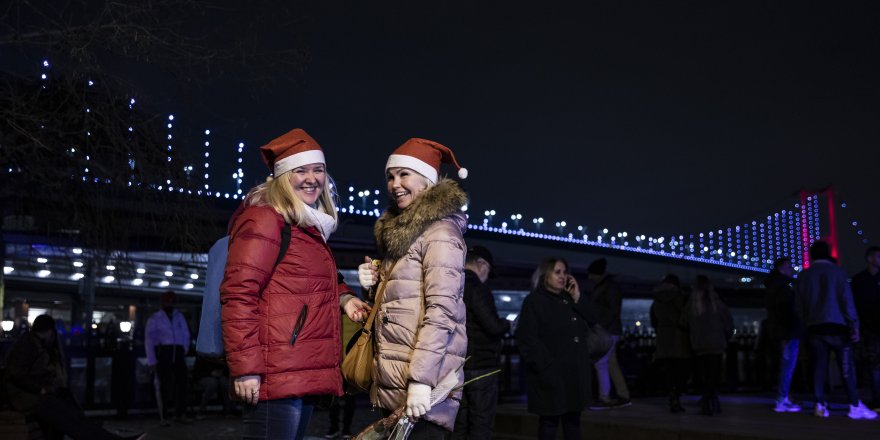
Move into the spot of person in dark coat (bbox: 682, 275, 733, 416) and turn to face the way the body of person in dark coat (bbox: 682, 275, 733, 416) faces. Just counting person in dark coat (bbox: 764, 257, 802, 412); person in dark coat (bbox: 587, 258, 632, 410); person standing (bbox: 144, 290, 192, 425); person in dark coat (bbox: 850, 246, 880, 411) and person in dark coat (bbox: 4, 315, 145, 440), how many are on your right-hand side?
2

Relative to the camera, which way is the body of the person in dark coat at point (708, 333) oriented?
away from the camera

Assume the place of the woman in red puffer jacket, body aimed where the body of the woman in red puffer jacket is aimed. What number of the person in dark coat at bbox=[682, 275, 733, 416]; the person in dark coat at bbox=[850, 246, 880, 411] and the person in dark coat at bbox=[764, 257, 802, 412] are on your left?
3

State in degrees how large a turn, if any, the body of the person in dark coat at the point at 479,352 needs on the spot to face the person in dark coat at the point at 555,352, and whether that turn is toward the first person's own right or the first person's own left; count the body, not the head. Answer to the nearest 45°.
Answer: approximately 45° to the first person's own right

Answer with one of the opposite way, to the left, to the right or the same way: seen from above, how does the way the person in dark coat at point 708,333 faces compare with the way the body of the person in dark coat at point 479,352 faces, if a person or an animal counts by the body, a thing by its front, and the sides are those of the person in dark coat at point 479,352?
to the left

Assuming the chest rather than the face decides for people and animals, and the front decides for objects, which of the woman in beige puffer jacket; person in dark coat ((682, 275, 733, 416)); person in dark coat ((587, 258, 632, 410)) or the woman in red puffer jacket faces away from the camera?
person in dark coat ((682, 275, 733, 416))

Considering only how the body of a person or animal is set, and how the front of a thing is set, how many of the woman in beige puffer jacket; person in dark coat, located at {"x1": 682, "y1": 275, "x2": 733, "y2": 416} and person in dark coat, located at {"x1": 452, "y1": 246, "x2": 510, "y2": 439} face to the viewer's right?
1

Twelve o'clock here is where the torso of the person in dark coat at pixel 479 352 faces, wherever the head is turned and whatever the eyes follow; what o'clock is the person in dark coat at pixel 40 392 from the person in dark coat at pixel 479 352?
the person in dark coat at pixel 40 392 is roughly at 6 o'clock from the person in dark coat at pixel 479 352.

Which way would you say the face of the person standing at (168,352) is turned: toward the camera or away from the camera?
toward the camera

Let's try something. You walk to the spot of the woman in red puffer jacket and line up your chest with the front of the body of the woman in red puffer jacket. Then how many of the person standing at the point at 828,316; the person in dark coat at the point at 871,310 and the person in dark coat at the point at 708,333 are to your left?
3

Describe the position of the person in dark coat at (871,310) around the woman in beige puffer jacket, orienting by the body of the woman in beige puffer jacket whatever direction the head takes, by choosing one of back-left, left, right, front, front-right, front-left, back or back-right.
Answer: back

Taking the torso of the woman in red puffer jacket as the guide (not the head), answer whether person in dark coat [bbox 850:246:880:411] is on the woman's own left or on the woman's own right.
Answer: on the woman's own left

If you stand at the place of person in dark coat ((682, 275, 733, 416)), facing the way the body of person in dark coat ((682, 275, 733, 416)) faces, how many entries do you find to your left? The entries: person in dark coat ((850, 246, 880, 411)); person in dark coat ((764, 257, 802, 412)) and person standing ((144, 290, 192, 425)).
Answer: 1
